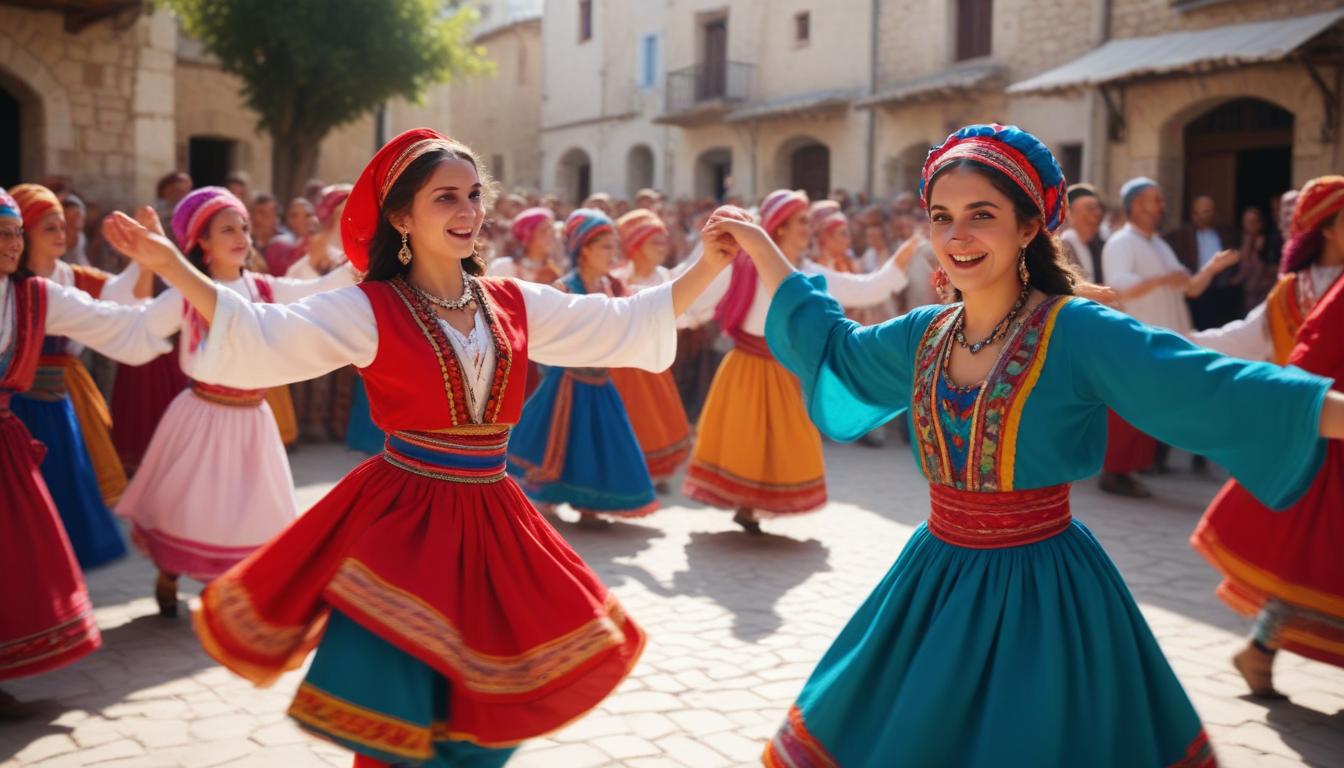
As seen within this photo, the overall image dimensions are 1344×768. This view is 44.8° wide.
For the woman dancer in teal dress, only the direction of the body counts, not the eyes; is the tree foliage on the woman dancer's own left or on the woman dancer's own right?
on the woman dancer's own right

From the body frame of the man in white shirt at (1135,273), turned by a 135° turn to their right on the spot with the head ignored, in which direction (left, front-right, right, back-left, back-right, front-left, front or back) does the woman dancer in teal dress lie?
left

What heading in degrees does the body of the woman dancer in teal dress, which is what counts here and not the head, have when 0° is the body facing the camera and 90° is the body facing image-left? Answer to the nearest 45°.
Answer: approximately 45°
